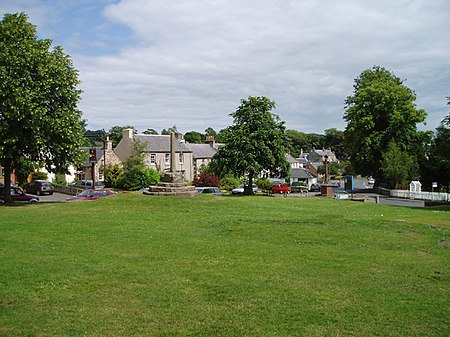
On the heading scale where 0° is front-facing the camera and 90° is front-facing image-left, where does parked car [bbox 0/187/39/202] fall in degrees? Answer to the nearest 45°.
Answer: approximately 270°

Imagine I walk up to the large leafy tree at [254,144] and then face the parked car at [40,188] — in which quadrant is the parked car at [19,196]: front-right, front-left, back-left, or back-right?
front-left

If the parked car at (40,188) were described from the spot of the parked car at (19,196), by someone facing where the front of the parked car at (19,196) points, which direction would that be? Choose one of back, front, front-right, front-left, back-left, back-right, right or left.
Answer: left

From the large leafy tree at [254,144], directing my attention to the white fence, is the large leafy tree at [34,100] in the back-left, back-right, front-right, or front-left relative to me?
back-right

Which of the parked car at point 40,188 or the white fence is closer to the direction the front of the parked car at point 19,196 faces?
the white fence

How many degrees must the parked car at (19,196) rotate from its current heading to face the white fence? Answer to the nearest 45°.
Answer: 0° — it already faces it

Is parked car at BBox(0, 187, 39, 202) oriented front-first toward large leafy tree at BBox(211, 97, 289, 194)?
yes
